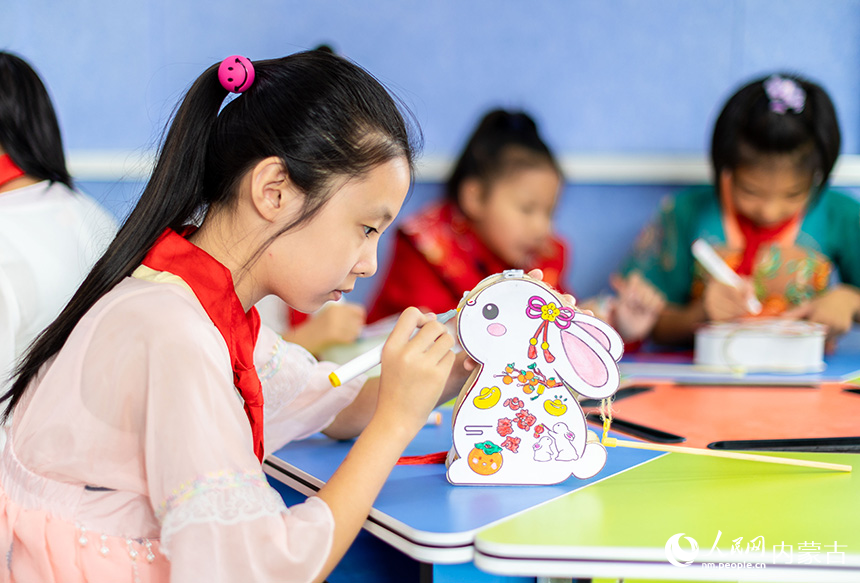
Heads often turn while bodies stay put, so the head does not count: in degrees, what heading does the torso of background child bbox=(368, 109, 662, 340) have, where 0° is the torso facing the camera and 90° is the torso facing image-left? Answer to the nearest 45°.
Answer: approximately 315°

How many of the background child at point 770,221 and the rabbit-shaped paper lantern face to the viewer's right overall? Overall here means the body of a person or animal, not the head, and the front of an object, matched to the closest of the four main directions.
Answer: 0

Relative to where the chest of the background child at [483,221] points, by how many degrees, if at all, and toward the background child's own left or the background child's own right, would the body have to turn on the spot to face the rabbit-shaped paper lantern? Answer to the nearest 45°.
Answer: approximately 45° to the background child's own right

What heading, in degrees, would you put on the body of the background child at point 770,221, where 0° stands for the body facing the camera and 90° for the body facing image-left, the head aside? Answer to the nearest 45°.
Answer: approximately 0°

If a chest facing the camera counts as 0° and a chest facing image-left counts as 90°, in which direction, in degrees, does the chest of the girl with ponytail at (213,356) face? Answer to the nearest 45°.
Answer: approximately 270°

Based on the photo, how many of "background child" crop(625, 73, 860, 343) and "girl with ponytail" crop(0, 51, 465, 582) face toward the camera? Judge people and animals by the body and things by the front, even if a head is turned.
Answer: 1

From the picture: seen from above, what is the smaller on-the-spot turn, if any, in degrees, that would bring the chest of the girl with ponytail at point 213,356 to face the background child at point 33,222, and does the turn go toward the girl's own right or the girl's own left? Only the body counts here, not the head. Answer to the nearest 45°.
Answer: approximately 135° to the girl's own left
